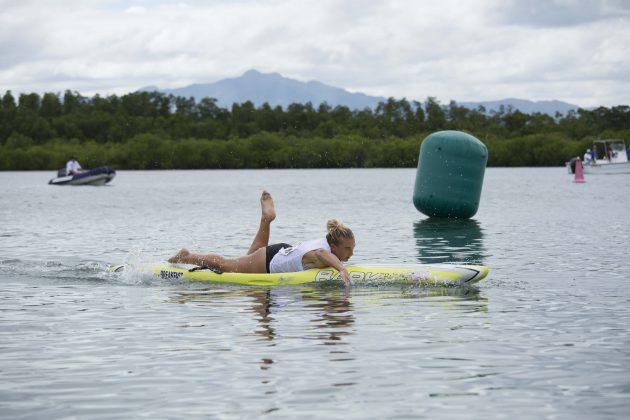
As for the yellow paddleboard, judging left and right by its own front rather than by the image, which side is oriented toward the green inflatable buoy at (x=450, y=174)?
left

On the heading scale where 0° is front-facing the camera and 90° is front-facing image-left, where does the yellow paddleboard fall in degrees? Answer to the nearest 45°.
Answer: approximately 270°
